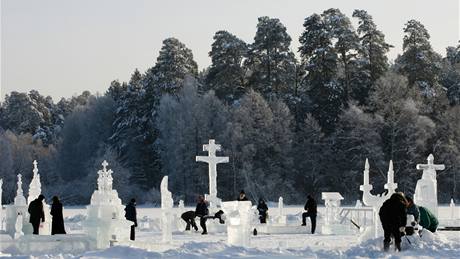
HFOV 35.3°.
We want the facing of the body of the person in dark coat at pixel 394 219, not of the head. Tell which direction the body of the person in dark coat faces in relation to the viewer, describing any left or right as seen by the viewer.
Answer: facing away from the viewer and to the right of the viewer

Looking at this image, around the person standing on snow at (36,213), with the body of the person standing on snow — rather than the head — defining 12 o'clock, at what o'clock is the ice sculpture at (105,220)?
The ice sculpture is roughly at 2 o'clock from the person standing on snow.

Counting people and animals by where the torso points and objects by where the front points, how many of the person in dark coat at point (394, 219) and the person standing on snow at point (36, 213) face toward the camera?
0

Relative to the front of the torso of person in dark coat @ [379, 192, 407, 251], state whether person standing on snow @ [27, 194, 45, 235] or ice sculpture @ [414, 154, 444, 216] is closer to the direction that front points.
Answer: the ice sculpture

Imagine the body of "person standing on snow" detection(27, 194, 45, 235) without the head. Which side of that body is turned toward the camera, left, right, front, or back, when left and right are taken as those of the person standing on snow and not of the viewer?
right

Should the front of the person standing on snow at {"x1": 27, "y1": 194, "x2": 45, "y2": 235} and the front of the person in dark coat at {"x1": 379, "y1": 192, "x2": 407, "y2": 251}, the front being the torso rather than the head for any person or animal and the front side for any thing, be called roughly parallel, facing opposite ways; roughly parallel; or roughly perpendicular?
roughly parallel

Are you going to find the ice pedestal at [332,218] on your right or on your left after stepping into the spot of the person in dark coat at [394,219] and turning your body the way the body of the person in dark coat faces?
on your left

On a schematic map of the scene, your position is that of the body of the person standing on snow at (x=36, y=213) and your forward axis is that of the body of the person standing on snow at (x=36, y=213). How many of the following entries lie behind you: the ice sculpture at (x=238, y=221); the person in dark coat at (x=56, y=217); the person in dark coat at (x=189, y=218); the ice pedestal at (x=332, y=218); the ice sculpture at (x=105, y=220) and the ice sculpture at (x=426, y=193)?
0

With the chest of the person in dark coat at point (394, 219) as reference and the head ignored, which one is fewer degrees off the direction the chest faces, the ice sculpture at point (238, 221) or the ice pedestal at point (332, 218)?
the ice pedestal

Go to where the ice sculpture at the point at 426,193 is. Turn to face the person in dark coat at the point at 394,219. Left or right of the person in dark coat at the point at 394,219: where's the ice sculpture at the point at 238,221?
right

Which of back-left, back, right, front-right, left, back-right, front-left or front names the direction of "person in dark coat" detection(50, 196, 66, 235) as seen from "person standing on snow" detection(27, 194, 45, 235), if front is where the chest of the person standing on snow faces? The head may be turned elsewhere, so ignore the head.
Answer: front-right

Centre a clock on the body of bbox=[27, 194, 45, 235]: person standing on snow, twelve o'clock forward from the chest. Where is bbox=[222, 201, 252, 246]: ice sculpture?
The ice sculpture is roughly at 1 o'clock from the person standing on snow.

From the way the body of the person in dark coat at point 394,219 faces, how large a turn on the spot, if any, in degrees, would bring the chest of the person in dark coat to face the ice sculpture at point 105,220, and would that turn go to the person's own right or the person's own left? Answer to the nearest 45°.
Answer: approximately 135° to the person's own left

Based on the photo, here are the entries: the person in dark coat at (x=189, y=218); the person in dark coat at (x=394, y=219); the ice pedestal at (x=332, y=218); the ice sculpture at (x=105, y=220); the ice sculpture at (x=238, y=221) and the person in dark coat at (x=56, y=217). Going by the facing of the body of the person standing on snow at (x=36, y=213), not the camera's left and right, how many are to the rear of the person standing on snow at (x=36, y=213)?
0

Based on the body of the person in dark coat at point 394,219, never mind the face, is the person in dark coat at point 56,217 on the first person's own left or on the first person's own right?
on the first person's own left
